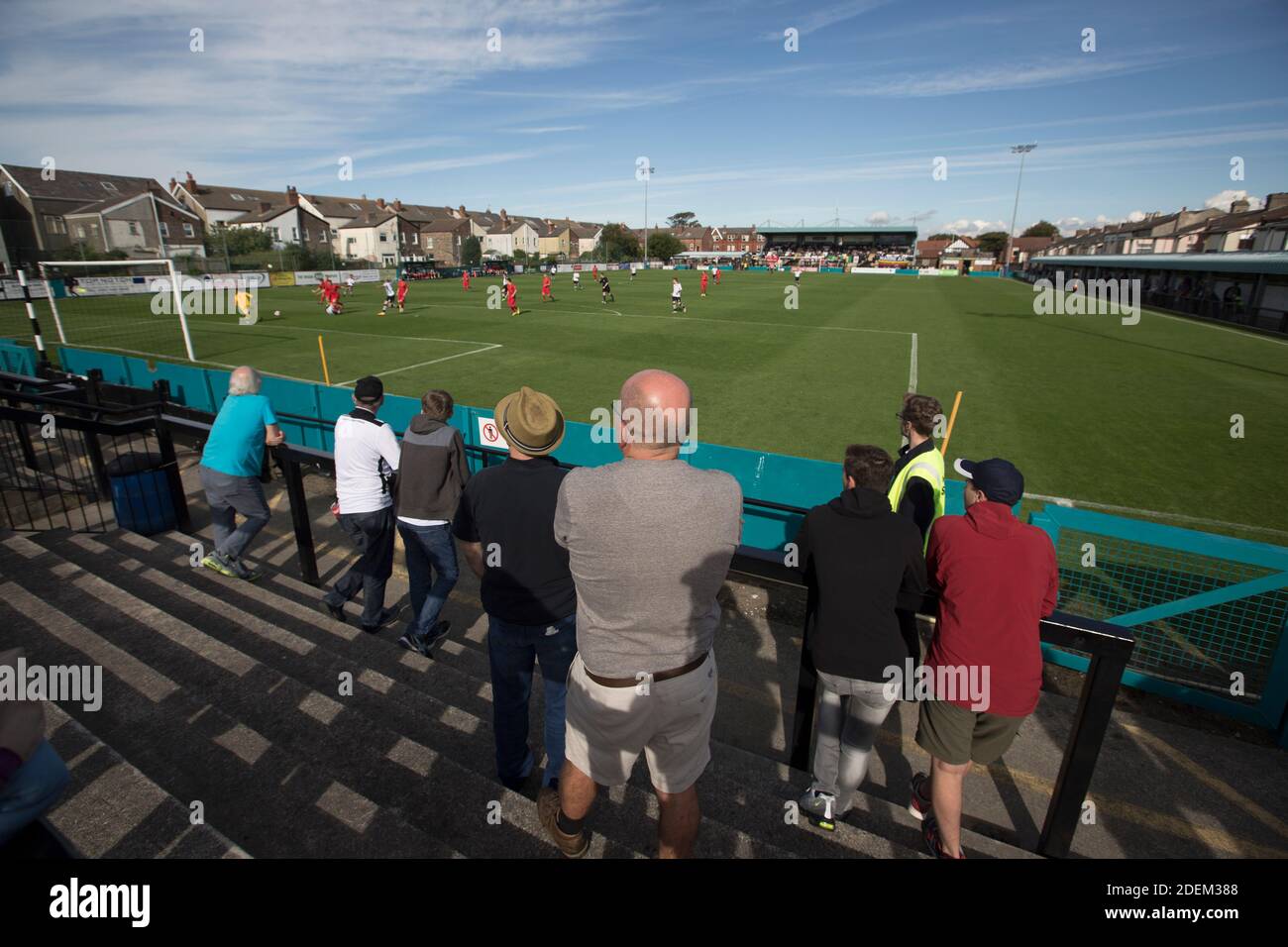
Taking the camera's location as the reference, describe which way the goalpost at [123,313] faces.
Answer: facing away from the viewer and to the right of the viewer

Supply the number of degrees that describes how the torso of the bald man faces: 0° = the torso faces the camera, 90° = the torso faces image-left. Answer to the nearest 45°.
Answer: approximately 180°

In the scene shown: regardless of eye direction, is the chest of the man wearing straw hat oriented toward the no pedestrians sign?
yes

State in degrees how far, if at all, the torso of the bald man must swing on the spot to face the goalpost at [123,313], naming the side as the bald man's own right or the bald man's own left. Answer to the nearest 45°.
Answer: approximately 45° to the bald man's own left

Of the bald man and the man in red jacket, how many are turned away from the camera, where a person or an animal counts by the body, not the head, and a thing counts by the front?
2

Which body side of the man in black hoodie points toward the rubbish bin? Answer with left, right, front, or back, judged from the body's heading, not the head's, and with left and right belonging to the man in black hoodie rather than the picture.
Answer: left

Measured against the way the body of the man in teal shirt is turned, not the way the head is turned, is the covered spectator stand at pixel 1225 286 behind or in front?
in front

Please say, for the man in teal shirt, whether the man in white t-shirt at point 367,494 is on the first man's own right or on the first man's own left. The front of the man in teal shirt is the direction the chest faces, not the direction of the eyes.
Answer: on the first man's own right

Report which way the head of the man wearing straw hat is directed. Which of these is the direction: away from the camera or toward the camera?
away from the camera

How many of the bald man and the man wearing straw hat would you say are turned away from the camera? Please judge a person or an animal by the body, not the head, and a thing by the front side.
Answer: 2

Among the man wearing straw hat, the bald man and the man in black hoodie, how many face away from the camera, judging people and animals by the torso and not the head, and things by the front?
3

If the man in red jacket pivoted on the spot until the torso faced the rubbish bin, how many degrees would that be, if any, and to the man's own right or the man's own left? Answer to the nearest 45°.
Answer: approximately 90° to the man's own left
